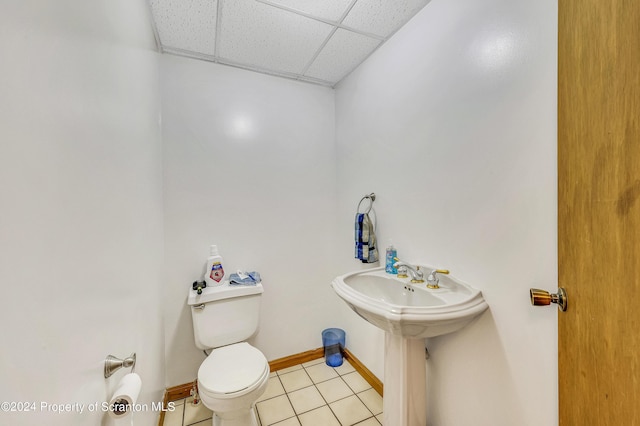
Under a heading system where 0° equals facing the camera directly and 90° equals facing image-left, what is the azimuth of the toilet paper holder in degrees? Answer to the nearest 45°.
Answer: approximately 270°

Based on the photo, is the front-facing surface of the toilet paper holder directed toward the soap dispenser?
yes

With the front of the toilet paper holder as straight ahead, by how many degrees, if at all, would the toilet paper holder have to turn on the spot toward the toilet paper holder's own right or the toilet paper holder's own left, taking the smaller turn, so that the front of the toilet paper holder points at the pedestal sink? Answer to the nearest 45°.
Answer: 0° — it already faces it

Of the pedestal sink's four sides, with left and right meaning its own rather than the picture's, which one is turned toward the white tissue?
front

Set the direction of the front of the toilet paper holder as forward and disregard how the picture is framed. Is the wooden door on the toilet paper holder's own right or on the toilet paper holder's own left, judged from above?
on the toilet paper holder's own right

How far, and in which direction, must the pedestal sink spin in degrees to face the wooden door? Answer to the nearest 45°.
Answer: approximately 90° to its left

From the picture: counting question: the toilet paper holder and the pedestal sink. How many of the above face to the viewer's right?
1

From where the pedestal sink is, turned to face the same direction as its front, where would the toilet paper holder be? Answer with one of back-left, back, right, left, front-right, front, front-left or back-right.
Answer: front

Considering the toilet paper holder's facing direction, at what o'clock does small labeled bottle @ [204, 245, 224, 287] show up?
The small labeled bottle is roughly at 10 o'clock from the toilet paper holder.

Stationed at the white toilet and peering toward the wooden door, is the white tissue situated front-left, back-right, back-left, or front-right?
front-right

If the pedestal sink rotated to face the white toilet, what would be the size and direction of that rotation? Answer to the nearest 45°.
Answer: approximately 45° to its right

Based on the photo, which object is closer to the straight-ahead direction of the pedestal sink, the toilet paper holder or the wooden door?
the toilet paper holder

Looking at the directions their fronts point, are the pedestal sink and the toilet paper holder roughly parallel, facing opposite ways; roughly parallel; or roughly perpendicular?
roughly parallel, facing opposite ways

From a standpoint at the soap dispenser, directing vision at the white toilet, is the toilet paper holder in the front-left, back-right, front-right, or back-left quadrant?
front-left

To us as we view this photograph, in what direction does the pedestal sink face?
facing the viewer and to the left of the viewer

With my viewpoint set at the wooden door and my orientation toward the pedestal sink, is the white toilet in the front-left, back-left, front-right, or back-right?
front-left
